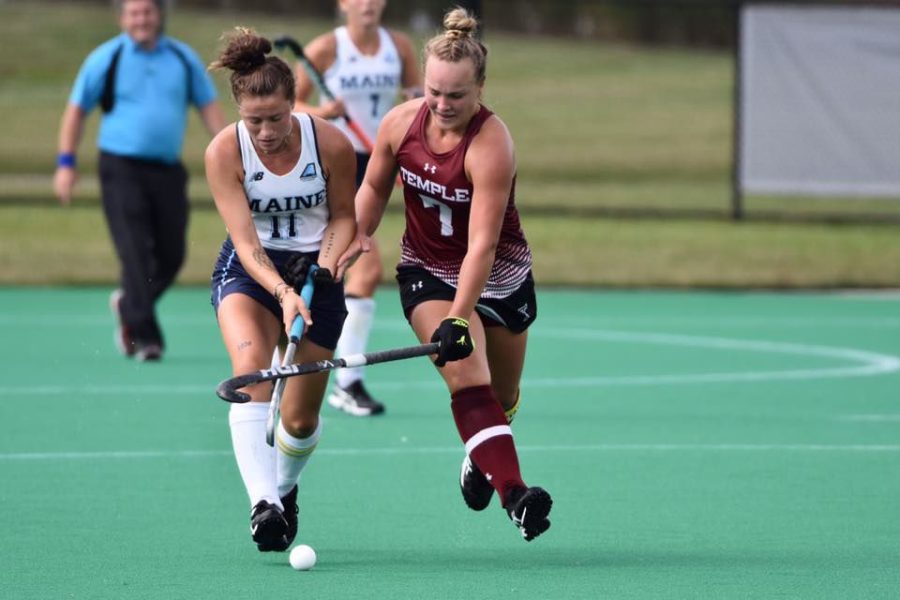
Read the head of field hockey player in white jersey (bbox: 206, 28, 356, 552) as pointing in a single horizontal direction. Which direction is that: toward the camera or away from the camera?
toward the camera

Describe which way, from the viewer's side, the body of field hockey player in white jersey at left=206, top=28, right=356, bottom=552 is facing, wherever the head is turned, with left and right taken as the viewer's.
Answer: facing the viewer

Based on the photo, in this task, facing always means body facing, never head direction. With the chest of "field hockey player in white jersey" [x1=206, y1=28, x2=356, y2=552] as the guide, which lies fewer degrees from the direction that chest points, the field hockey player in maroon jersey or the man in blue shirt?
the field hockey player in maroon jersey

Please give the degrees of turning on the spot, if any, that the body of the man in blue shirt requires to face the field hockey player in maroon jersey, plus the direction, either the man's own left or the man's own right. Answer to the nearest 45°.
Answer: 0° — they already face them

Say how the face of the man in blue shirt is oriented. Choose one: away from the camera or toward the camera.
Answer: toward the camera

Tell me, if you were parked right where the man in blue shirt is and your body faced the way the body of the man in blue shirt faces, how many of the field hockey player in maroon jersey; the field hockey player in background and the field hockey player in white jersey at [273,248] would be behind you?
0

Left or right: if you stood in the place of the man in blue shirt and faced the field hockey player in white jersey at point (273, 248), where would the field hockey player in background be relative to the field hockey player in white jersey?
left

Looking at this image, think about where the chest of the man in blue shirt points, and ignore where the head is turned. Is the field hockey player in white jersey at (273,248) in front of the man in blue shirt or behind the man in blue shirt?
in front

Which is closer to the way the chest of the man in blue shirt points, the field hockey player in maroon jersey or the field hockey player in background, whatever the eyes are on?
the field hockey player in maroon jersey

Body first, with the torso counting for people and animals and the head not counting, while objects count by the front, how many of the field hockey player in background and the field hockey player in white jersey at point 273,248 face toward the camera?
2

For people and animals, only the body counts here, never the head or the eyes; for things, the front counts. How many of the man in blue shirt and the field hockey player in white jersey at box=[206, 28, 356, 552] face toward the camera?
2

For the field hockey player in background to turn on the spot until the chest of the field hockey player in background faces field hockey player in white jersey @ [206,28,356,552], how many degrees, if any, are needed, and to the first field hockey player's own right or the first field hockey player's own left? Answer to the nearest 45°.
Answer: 0° — they already face them

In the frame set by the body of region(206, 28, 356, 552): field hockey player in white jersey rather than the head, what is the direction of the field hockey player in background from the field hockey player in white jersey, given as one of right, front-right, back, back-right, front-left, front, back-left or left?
back

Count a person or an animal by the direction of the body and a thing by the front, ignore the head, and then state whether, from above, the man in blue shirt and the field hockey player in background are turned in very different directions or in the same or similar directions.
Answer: same or similar directions

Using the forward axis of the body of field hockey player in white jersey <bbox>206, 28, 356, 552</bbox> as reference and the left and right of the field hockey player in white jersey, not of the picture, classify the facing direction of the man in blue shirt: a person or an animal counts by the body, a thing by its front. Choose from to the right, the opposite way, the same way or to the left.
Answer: the same way

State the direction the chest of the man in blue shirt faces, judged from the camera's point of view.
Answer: toward the camera

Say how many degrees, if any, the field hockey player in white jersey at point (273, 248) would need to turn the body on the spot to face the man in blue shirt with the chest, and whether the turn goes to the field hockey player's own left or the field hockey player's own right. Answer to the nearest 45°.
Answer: approximately 180°
